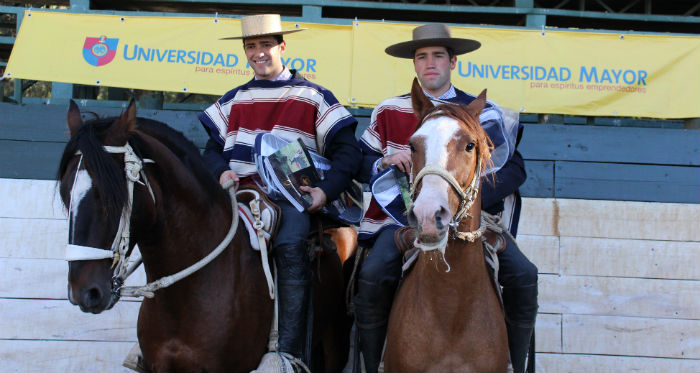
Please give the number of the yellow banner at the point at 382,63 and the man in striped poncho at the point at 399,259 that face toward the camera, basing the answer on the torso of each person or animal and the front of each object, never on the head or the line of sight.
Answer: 2

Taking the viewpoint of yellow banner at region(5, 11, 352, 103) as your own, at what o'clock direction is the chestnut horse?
The chestnut horse is roughly at 11 o'clock from the yellow banner.

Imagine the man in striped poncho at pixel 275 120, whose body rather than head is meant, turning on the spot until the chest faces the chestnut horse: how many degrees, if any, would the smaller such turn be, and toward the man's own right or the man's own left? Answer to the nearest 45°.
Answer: approximately 90° to the man's own left

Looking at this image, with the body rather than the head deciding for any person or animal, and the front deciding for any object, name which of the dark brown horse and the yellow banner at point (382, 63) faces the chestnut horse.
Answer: the yellow banner

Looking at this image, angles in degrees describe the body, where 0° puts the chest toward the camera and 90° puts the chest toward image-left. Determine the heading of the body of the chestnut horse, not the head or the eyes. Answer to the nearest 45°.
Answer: approximately 0°

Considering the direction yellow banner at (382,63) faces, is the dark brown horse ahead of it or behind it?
ahead

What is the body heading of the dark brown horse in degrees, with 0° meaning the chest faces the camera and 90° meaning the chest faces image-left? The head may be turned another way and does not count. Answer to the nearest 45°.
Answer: approximately 45°

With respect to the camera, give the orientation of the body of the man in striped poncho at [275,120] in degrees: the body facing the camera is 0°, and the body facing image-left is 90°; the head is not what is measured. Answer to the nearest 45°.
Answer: approximately 45°

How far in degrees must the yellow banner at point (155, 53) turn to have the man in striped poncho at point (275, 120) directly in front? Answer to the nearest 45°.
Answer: approximately 45° to its left

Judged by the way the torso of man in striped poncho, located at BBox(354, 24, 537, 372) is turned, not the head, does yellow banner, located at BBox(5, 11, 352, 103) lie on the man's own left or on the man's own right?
on the man's own right

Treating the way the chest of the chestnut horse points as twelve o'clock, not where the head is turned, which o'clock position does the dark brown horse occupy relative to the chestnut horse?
The dark brown horse is roughly at 3 o'clock from the chestnut horse.

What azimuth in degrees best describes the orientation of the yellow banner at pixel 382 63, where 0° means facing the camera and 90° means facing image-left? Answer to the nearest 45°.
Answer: approximately 0°
